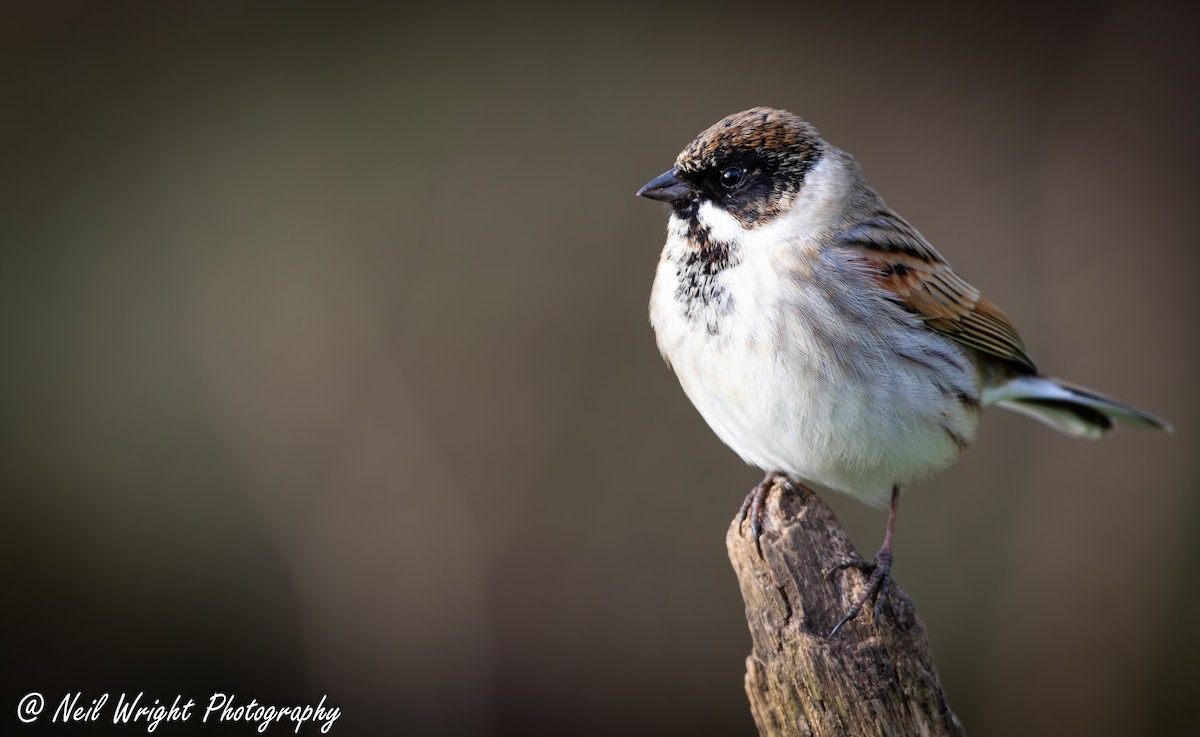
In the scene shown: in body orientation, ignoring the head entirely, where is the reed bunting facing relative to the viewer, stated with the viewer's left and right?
facing the viewer and to the left of the viewer
